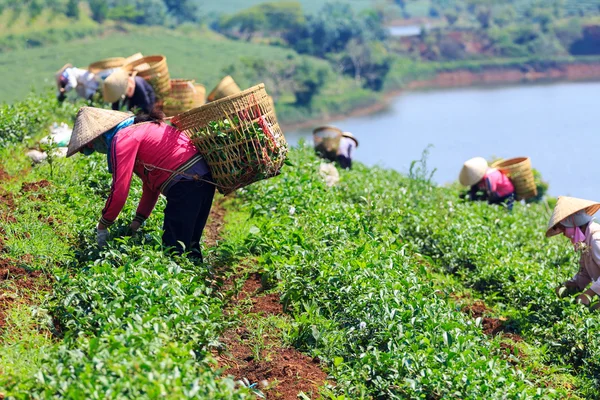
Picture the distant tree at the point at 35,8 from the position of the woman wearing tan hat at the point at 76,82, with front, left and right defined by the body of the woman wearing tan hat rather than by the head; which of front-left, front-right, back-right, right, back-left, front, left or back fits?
right

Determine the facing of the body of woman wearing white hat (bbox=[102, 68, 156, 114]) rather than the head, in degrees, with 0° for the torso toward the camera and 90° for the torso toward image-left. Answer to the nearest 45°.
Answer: approximately 90°

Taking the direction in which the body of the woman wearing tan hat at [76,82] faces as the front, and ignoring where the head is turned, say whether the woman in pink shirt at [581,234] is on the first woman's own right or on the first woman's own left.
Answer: on the first woman's own left

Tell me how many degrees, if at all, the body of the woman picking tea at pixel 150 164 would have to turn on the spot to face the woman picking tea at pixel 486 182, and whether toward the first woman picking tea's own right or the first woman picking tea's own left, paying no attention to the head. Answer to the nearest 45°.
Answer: approximately 135° to the first woman picking tea's own right

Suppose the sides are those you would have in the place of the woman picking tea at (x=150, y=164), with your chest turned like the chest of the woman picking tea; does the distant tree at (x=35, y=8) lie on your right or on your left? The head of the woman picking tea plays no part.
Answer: on your right

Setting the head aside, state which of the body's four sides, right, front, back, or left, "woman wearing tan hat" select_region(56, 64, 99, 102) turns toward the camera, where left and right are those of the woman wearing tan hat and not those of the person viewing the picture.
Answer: left

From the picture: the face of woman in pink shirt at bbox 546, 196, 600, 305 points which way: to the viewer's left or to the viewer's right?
to the viewer's left

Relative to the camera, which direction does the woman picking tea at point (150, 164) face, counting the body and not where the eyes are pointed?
to the viewer's left

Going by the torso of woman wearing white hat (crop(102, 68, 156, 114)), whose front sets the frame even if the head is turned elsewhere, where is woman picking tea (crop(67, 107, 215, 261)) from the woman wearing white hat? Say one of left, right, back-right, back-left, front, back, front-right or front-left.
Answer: left

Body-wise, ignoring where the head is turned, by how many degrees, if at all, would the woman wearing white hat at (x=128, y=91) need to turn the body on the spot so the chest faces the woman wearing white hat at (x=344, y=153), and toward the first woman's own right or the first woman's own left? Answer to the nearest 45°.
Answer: approximately 180°

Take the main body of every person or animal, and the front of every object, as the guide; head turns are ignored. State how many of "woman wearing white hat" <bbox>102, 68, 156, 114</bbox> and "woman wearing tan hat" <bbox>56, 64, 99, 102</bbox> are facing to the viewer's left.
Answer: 2

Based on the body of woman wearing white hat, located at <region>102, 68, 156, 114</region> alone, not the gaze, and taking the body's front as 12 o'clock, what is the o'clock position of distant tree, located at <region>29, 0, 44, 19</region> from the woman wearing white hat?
The distant tree is roughly at 3 o'clock from the woman wearing white hat.

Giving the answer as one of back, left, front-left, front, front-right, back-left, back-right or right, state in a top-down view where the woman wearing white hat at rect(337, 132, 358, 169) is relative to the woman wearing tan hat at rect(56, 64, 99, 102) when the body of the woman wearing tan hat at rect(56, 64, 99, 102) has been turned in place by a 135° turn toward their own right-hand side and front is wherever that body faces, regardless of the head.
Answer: front-right
